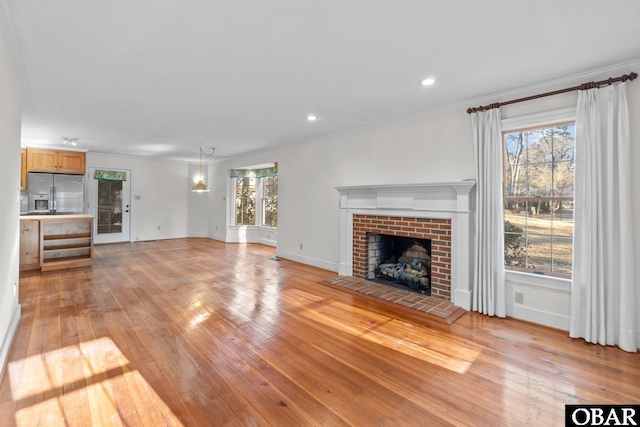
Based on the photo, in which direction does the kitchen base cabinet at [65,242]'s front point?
toward the camera

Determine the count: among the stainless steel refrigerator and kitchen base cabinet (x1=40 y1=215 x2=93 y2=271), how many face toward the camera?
2

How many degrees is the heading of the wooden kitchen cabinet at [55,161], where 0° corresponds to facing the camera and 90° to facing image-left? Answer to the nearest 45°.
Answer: approximately 0°

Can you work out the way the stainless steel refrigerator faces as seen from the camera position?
facing the viewer

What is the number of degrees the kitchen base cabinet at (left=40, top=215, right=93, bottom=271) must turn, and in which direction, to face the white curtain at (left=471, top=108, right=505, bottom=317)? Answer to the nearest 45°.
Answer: approximately 45° to its left

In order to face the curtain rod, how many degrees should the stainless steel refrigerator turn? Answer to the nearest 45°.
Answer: approximately 45° to its left

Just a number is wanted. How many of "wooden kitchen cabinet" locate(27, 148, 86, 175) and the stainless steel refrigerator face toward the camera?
2

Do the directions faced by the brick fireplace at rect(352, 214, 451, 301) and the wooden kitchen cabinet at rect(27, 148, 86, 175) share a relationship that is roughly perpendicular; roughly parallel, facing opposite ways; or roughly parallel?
roughly perpendicular

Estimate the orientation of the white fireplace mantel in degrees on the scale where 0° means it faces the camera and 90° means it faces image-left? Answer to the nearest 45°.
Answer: approximately 45°

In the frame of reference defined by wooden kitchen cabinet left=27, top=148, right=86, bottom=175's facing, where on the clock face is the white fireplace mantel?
The white fireplace mantel is roughly at 11 o'clock from the wooden kitchen cabinet.

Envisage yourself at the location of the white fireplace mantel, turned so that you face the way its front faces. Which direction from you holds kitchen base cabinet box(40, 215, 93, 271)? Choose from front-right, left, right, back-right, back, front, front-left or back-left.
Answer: front-right

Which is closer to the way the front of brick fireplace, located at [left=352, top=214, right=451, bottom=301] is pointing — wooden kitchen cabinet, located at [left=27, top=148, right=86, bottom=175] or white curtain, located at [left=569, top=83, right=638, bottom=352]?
the wooden kitchen cabinet

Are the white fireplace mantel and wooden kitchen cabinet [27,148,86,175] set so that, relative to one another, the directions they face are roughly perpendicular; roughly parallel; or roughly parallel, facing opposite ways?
roughly perpendicular

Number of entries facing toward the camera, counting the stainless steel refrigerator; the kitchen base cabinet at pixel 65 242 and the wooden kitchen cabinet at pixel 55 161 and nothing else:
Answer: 3
